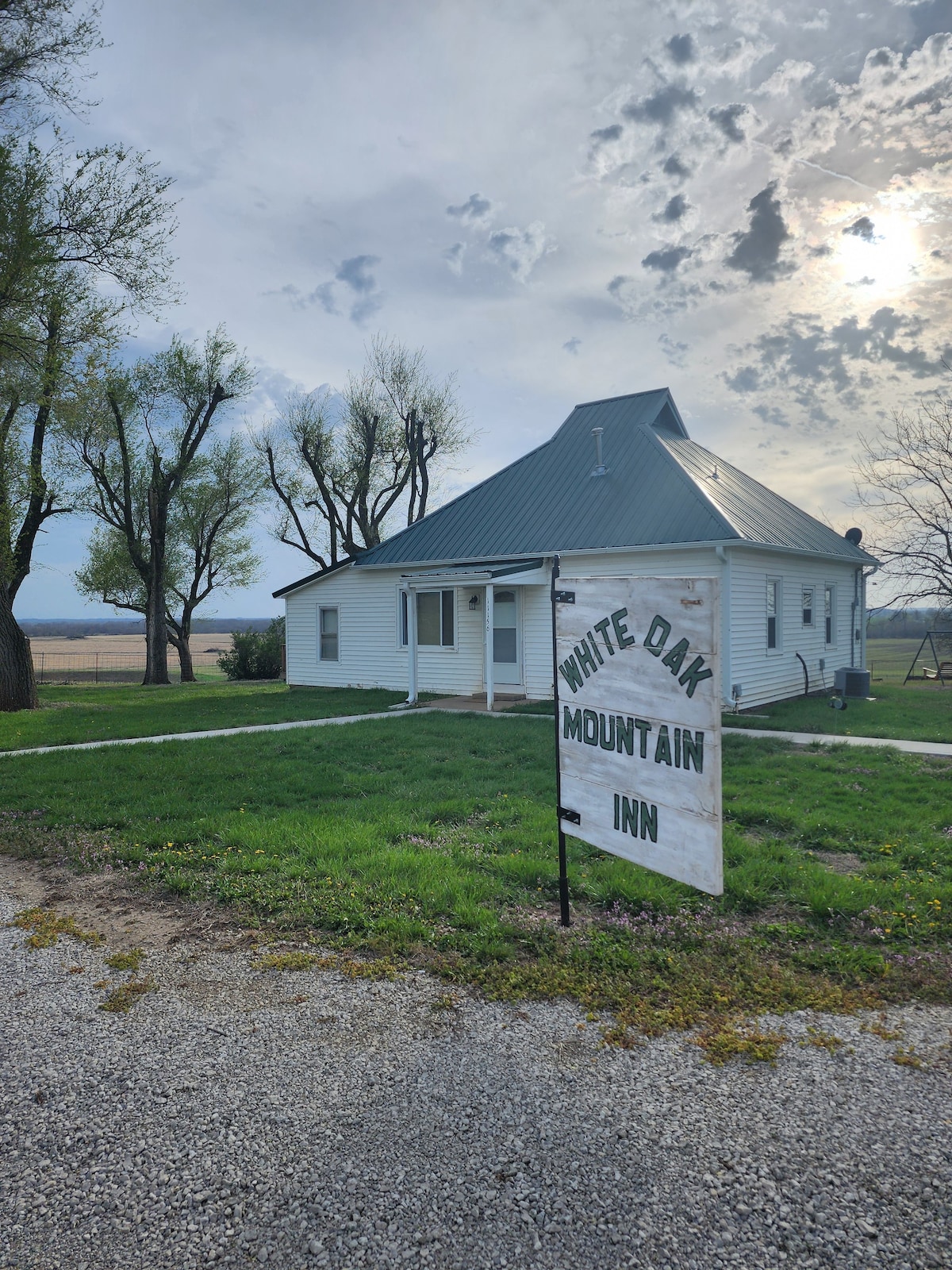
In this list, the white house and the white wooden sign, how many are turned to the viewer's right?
0

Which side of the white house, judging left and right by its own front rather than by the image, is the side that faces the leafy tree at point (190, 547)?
right

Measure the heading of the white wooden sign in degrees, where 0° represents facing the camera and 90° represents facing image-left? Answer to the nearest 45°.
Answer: approximately 45°

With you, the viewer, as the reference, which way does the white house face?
facing the viewer and to the left of the viewer

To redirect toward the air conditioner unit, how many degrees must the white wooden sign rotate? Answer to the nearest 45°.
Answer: approximately 135° to its right

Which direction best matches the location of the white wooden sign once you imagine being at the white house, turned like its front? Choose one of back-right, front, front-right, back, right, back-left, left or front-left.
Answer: front-left

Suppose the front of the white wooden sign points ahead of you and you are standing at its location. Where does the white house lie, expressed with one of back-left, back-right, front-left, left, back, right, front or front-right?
back-right
